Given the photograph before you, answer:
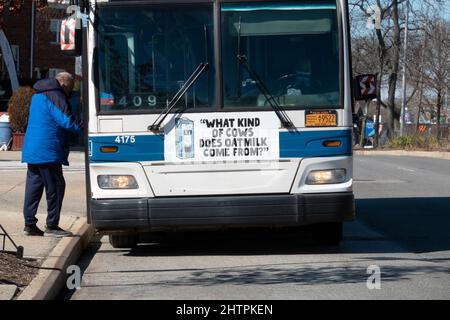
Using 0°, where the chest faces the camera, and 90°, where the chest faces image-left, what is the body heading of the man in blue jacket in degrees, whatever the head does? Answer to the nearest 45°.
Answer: approximately 270°

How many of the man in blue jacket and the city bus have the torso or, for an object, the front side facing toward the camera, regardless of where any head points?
1

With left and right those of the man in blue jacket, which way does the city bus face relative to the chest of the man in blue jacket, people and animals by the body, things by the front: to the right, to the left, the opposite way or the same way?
to the right

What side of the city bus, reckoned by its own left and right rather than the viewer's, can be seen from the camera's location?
front

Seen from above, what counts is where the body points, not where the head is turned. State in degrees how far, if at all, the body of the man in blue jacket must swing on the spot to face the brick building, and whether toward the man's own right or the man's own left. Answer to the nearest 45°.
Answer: approximately 90° to the man's own left

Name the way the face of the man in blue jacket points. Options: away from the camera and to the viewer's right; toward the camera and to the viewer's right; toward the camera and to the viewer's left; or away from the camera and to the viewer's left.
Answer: away from the camera and to the viewer's right

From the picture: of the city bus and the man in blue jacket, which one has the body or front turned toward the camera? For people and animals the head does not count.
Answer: the city bus

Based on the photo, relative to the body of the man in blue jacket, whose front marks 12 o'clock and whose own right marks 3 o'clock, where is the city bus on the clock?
The city bus is roughly at 11 o'clock from the man in blue jacket.

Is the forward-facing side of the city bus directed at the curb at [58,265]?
no

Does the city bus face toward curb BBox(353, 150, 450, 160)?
no

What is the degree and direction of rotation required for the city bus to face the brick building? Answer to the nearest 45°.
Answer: approximately 180°

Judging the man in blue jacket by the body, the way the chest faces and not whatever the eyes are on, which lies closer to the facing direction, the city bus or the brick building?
the city bus

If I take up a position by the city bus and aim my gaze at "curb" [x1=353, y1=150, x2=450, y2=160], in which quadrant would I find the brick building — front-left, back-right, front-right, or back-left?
front-left
